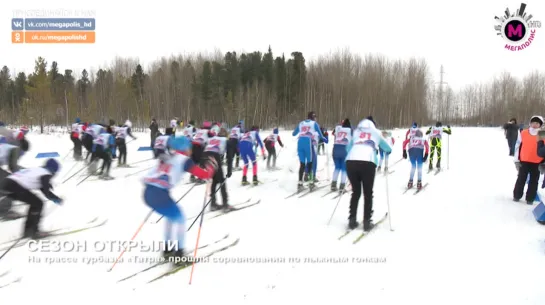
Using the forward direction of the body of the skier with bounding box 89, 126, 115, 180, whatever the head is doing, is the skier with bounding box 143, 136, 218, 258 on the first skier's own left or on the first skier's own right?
on the first skier's own right

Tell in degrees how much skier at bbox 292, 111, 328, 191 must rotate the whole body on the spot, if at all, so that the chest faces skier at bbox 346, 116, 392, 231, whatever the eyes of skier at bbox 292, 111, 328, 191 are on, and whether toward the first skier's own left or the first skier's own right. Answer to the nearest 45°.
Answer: approximately 135° to the first skier's own right

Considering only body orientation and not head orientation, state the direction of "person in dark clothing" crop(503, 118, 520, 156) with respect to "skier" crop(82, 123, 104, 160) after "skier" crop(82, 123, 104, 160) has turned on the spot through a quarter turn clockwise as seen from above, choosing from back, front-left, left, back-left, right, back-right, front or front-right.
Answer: front-left

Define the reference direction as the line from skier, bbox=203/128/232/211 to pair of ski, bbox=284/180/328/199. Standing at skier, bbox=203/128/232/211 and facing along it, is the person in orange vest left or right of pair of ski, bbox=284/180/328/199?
right
